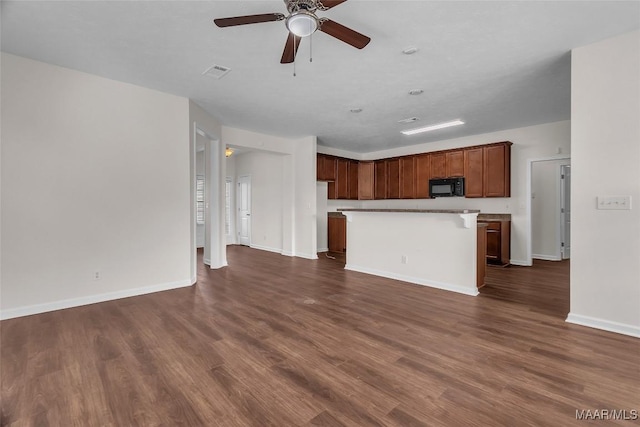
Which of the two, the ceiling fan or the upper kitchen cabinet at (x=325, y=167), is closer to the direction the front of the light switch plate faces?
the ceiling fan

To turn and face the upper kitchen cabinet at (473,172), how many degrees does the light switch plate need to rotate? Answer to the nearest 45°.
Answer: approximately 135° to its right

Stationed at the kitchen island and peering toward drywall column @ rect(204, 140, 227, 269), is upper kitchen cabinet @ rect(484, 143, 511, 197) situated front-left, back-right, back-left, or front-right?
back-right

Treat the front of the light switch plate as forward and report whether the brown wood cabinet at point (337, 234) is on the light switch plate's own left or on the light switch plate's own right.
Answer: on the light switch plate's own right

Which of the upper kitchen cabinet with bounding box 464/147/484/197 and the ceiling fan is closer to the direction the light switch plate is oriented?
the ceiling fan

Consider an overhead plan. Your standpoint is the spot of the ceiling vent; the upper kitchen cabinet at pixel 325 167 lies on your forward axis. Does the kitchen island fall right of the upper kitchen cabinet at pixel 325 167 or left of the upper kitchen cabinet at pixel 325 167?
right

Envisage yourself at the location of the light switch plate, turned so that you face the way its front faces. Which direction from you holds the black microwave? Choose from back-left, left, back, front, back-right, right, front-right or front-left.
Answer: back-right

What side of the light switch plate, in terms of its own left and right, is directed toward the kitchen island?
right

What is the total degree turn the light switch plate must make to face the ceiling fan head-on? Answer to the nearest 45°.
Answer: approximately 45° to its right

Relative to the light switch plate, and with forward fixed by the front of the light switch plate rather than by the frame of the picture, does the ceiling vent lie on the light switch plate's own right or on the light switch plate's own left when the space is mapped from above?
on the light switch plate's own right

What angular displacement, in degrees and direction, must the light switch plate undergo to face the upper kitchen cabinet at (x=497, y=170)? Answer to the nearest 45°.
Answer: approximately 135° to its right
